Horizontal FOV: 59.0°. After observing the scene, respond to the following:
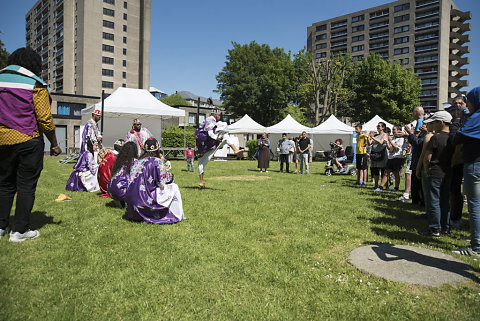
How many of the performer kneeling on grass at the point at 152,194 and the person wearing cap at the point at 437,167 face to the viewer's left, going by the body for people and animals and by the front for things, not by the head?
1

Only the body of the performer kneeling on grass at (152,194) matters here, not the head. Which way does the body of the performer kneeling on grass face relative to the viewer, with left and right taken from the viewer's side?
facing away from the viewer and to the right of the viewer

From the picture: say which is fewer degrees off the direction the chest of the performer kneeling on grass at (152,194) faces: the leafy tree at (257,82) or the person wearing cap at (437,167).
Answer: the leafy tree

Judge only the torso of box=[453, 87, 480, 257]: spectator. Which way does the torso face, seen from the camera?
to the viewer's left

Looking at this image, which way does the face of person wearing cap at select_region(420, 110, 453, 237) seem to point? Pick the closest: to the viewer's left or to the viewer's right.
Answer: to the viewer's left

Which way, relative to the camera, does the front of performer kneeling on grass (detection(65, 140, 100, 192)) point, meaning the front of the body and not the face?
to the viewer's right

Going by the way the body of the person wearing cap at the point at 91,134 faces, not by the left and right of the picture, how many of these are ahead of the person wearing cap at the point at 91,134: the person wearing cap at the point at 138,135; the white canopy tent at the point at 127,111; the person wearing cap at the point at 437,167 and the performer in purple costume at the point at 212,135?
3

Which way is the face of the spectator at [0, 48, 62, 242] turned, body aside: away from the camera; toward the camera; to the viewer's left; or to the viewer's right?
away from the camera

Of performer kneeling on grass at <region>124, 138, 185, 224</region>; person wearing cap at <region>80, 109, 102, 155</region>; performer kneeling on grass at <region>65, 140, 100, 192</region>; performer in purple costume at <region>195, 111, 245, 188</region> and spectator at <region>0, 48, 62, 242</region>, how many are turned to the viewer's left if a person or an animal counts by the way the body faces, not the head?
0

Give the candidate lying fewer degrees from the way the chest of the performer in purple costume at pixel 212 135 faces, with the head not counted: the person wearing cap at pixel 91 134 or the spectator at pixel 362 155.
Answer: the spectator

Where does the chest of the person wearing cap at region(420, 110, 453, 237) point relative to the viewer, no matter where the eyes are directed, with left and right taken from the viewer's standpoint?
facing to the left of the viewer

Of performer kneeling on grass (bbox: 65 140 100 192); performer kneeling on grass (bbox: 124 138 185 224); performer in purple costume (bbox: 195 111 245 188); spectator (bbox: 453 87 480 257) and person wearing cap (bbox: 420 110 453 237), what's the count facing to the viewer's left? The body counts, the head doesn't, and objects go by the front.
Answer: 2

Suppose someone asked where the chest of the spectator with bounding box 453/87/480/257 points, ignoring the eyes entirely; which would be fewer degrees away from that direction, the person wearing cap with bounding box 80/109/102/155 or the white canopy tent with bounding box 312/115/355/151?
the person wearing cap

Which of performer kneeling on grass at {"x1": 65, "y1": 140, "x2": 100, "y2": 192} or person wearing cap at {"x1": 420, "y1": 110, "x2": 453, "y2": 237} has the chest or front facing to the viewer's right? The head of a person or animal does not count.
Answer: the performer kneeling on grass

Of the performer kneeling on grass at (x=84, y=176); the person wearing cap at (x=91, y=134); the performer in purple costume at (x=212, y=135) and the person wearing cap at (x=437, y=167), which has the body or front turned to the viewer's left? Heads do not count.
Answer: the person wearing cap at (x=437, y=167)

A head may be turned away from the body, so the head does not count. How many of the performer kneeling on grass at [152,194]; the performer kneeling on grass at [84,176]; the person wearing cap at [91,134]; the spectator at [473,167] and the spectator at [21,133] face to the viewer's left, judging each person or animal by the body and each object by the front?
1
